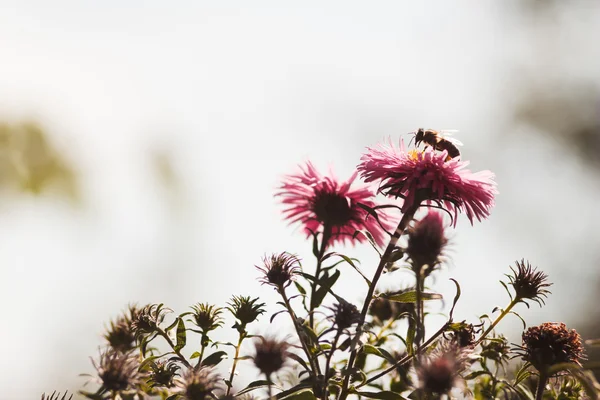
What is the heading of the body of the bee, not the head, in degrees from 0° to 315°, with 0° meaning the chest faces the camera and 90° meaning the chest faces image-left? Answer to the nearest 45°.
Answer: approximately 90°
